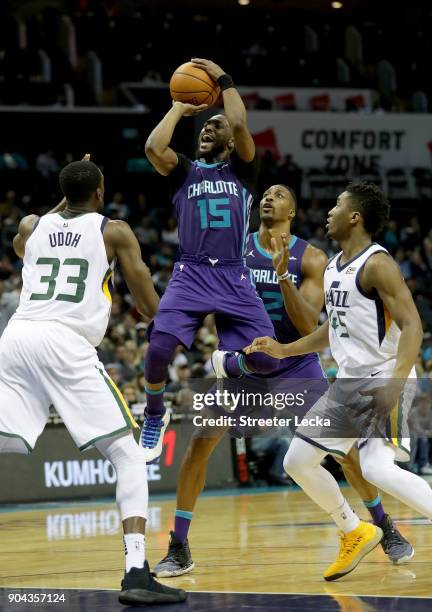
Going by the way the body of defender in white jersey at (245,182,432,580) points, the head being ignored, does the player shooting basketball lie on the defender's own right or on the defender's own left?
on the defender's own right

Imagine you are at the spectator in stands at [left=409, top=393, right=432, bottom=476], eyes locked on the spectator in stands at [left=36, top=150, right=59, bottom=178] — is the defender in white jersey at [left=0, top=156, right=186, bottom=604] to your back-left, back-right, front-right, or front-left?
back-left

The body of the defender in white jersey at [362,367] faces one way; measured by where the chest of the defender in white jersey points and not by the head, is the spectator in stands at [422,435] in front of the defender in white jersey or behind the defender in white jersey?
behind

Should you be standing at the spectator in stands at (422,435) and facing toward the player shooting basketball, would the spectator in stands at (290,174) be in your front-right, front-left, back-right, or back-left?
back-right

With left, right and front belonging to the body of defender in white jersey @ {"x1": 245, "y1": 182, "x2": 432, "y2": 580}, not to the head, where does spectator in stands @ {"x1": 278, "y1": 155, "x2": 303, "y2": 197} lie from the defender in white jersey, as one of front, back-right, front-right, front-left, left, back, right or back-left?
back-right

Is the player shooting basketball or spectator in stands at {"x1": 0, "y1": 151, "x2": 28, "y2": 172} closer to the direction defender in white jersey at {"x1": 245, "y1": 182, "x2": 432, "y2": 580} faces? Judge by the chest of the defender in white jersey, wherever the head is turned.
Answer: the player shooting basketball

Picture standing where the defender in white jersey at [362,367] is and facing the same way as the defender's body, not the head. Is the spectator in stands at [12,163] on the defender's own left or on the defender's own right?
on the defender's own right

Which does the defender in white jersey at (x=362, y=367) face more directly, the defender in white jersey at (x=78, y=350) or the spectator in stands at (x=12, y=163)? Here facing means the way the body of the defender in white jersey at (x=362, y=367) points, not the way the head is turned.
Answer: the defender in white jersey

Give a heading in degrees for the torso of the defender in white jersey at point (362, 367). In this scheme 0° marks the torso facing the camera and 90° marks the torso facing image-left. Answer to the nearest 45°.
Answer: approximately 45°

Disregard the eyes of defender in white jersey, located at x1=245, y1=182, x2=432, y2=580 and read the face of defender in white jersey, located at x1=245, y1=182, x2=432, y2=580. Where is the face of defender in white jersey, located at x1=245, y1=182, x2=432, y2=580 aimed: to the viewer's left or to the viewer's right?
to the viewer's left

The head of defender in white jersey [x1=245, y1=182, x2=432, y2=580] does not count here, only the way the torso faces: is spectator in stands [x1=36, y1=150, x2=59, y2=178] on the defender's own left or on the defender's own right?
on the defender's own right

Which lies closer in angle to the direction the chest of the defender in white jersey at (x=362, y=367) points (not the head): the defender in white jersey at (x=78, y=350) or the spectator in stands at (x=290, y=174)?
the defender in white jersey
